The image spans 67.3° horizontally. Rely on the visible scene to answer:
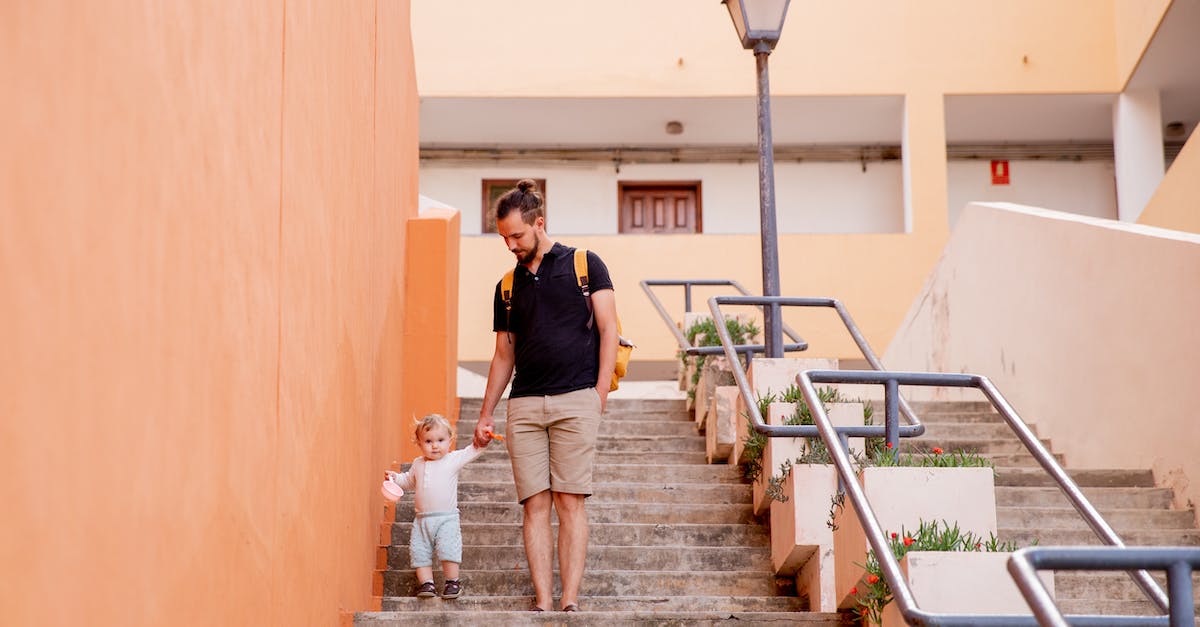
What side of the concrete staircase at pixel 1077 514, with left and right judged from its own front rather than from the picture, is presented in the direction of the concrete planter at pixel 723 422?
right

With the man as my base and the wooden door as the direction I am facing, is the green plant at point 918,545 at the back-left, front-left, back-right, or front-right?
back-right

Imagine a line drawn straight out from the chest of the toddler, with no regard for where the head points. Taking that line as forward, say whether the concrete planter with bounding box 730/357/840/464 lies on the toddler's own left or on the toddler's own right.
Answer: on the toddler's own left

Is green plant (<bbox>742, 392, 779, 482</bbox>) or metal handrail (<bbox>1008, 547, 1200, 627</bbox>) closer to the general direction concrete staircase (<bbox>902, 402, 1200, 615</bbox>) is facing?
the metal handrail

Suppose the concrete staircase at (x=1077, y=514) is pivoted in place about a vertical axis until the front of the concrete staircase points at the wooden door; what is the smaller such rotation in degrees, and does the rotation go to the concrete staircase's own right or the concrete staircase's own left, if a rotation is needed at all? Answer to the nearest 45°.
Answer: approximately 135° to the concrete staircase's own right

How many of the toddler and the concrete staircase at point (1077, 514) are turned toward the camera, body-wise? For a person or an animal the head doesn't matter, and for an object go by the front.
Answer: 2

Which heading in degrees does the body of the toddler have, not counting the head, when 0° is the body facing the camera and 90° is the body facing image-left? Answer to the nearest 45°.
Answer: approximately 0°

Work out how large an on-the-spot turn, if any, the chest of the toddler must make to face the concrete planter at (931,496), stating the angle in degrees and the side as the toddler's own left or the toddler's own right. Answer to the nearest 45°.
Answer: approximately 45° to the toddler's own left

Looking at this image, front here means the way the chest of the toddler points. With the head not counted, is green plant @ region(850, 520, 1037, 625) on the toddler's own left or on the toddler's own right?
on the toddler's own left
